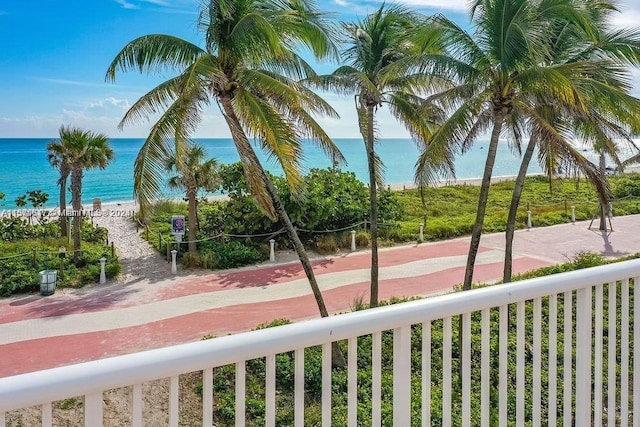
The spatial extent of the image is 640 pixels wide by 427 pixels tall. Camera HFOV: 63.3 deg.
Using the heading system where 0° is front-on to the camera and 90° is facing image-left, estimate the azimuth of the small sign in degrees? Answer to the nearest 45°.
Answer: approximately 0°

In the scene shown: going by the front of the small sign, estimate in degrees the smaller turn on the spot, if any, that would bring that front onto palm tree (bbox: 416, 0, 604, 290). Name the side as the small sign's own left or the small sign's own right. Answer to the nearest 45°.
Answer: approximately 45° to the small sign's own left

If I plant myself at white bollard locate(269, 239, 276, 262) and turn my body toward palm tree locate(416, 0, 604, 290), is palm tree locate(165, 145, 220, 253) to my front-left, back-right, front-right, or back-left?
back-right

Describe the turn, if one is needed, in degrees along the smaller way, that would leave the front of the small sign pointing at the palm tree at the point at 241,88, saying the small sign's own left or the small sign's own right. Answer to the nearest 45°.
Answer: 0° — it already faces it

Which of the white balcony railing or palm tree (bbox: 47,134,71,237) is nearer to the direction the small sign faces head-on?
the white balcony railing

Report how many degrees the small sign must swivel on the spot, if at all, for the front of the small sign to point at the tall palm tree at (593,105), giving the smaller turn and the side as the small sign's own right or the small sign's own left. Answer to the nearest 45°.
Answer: approximately 45° to the small sign's own left

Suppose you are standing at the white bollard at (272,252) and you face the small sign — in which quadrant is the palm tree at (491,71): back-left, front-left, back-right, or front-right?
back-left

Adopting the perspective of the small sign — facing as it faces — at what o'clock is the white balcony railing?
The white balcony railing is roughly at 12 o'clock from the small sign.

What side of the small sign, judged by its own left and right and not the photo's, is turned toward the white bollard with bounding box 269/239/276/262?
left

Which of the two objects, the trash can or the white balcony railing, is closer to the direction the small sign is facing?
the white balcony railing
